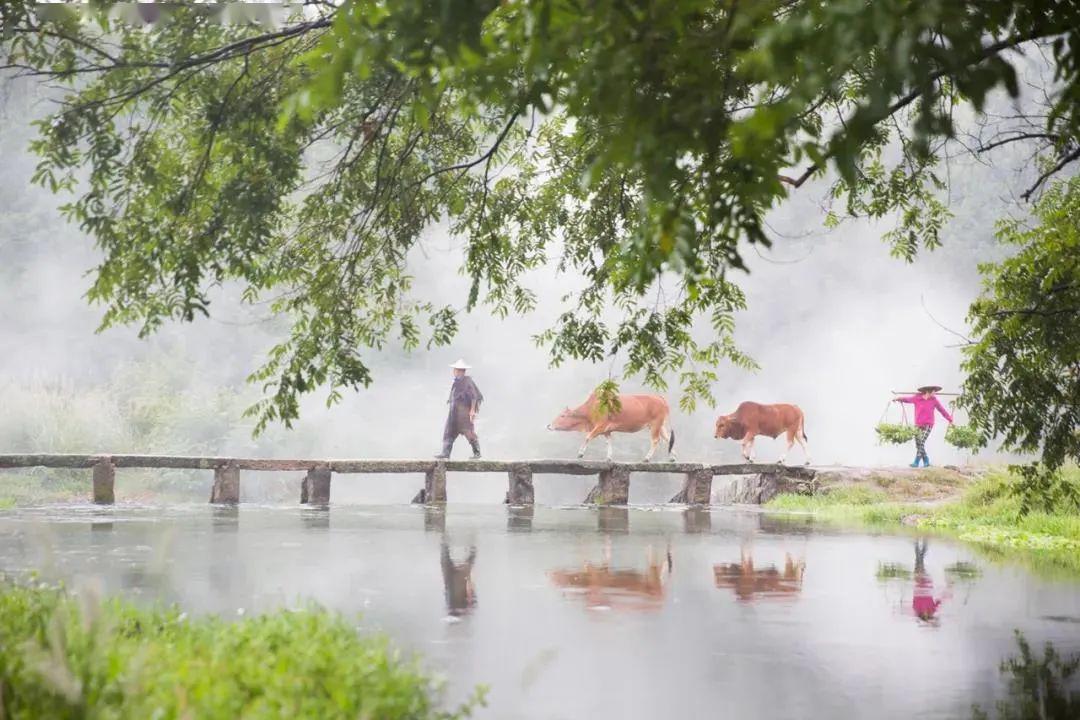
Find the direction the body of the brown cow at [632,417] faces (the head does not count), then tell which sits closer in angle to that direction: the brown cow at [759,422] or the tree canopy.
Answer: the tree canopy

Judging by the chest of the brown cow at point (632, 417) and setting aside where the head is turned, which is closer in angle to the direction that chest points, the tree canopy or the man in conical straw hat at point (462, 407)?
the man in conical straw hat

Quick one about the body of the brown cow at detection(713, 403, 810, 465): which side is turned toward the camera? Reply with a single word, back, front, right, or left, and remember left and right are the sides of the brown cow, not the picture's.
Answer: left

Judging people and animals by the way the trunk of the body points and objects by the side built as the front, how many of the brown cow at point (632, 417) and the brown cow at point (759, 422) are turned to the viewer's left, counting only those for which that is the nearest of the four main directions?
2

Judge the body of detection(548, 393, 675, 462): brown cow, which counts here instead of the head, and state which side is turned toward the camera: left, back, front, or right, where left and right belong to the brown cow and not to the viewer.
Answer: left

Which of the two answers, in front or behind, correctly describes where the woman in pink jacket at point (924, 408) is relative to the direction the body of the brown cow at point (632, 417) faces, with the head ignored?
behind

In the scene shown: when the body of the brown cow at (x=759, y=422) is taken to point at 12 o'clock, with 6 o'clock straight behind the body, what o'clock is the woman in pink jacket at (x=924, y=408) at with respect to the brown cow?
The woman in pink jacket is roughly at 7 o'clock from the brown cow.

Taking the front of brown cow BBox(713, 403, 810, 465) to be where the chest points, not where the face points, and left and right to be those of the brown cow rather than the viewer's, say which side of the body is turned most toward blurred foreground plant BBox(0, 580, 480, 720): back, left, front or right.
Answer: left
